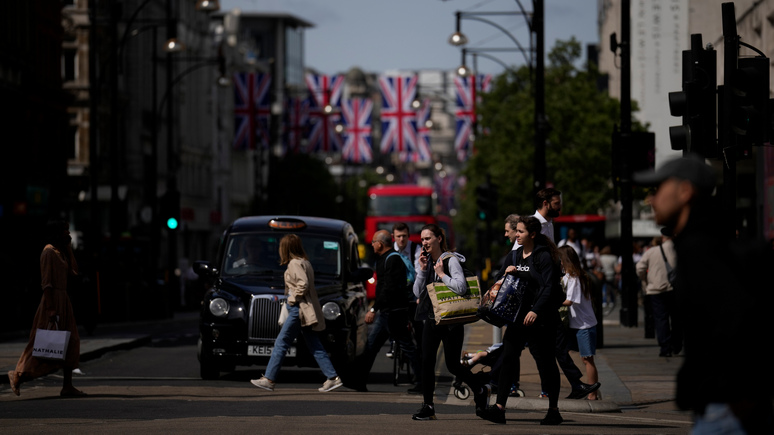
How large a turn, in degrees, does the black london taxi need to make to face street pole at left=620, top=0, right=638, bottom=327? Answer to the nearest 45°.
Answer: approximately 135° to its left

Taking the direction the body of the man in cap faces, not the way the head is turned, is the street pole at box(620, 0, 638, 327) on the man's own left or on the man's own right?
on the man's own right

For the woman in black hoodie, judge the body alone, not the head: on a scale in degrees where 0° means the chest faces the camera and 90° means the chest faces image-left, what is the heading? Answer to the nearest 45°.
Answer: approximately 45°

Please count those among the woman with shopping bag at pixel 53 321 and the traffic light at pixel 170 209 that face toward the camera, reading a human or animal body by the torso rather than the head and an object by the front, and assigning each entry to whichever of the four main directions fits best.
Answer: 1

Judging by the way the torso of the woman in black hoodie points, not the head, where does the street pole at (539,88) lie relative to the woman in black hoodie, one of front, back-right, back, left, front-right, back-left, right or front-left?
back-right
